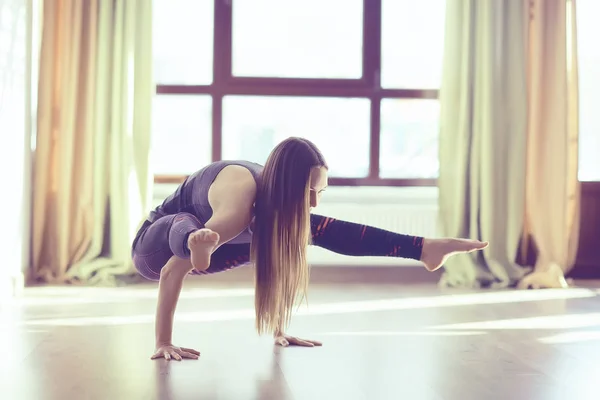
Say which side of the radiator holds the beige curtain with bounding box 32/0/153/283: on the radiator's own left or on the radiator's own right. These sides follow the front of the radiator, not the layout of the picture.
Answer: on the radiator's own right

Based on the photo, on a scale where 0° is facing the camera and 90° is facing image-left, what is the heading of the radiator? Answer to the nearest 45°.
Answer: approximately 0°

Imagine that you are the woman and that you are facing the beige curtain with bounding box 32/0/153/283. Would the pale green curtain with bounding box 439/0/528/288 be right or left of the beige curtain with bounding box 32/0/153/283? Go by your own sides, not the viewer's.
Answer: right

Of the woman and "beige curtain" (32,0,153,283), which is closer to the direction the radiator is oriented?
the woman

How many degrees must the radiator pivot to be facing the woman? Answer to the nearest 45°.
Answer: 0° — it already faces them

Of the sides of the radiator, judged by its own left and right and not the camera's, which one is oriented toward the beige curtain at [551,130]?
left
